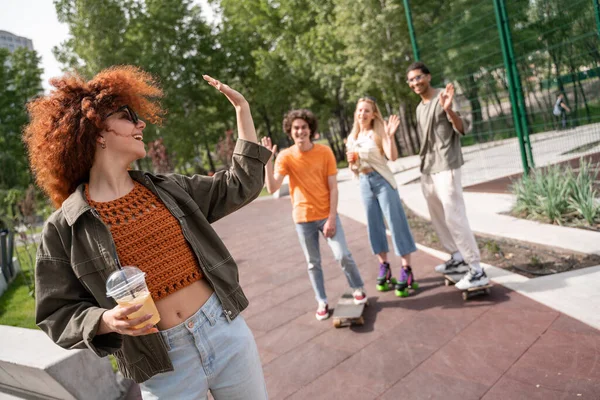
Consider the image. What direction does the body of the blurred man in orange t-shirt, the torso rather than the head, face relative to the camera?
toward the camera

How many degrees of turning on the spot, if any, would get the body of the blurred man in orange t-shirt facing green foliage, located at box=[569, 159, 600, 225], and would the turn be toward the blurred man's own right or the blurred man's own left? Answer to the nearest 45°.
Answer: approximately 90° to the blurred man's own left

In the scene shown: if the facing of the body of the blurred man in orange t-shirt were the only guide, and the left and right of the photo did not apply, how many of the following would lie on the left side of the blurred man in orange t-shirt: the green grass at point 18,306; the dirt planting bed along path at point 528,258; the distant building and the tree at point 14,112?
1

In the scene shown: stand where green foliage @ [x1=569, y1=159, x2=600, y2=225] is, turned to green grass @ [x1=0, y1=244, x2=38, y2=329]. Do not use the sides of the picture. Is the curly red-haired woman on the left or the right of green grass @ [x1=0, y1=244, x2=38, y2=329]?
left

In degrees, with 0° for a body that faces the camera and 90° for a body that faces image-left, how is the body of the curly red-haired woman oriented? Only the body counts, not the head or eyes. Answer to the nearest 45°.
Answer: approximately 0°

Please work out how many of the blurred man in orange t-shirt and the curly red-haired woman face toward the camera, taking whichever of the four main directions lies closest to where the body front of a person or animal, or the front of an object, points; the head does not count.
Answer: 2

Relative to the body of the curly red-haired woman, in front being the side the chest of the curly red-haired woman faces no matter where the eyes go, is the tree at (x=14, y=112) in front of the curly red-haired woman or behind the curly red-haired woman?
behind

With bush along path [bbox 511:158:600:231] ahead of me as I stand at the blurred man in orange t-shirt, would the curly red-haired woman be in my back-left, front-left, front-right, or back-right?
back-right

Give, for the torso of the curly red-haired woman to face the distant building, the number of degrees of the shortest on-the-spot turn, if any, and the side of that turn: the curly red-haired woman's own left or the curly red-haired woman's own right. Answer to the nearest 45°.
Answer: approximately 180°

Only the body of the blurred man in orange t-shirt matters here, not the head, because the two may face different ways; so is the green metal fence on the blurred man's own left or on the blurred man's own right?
on the blurred man's own left

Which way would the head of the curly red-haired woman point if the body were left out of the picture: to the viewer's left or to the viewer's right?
to the viewer's right

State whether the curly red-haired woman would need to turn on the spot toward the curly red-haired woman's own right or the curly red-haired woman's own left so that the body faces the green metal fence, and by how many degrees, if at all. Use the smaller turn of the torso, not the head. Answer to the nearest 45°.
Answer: approximately 135° to the curly red-haired woman's own left
